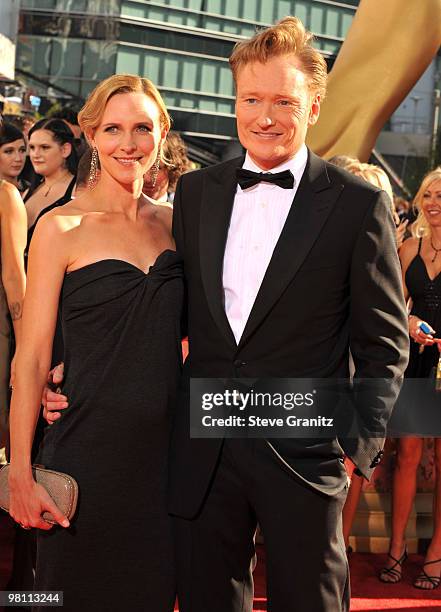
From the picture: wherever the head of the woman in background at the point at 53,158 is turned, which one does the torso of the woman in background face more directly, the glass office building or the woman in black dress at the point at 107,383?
the woman in black dress

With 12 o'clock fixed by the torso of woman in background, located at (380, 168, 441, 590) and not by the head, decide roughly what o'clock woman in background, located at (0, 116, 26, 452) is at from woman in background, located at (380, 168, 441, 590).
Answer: woman in background, located at (0, 116, 26, 452) is roughly at 2 o'clock from woman in background, located at (380, 168, 441, 590).

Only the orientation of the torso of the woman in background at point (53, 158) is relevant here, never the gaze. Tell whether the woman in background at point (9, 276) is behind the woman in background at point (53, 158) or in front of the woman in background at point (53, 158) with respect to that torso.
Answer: in front

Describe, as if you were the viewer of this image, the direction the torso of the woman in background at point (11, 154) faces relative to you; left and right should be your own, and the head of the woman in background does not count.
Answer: facing the viewer and to the right of the viewer

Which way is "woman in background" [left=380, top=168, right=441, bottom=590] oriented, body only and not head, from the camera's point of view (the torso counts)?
toward the camera

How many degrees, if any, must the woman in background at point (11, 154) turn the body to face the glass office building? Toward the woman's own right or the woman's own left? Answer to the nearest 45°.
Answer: approximately 135° to the woman's own left

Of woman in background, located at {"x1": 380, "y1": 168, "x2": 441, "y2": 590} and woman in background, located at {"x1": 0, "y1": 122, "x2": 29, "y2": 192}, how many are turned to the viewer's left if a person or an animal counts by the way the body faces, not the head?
0

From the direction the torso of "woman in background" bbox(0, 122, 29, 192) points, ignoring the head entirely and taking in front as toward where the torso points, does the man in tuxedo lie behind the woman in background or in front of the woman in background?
in front

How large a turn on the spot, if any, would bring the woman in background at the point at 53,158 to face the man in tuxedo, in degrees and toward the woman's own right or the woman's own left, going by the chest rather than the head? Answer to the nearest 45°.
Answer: approximately 45° to the woman's own left

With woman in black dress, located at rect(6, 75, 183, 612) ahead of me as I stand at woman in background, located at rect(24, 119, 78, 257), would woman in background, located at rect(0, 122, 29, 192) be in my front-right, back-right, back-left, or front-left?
back-right

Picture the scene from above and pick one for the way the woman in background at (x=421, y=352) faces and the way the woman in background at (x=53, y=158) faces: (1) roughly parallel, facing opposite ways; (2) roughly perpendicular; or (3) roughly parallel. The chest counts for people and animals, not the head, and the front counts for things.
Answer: roughly parallel

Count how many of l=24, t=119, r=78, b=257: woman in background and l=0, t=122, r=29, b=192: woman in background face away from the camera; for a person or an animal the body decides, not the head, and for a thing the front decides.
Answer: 0

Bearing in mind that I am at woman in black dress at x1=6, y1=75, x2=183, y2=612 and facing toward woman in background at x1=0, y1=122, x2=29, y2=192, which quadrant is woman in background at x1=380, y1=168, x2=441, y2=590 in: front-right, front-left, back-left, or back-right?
front-right
